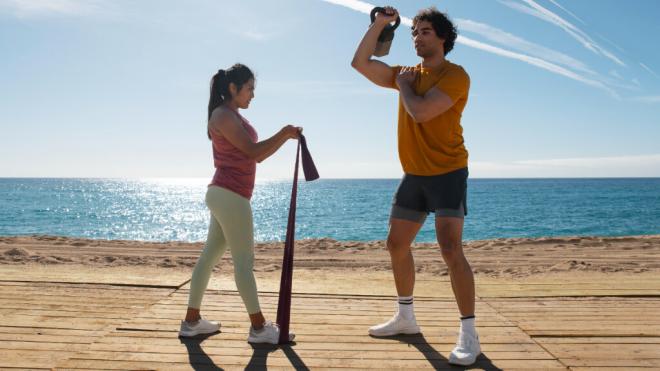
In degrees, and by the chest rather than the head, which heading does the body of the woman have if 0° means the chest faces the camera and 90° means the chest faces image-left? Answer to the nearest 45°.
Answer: approximately 270°

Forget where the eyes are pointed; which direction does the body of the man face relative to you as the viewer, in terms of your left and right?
facing the viewer and to the left of the viewer

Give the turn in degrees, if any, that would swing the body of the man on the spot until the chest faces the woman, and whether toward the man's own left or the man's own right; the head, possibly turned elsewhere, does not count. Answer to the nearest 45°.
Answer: approximately 45° to the man's own right

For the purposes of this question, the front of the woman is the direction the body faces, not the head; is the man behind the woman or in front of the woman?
in front

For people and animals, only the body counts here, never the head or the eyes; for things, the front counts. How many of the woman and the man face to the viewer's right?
1

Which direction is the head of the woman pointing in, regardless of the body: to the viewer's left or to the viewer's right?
to the viewer's right
